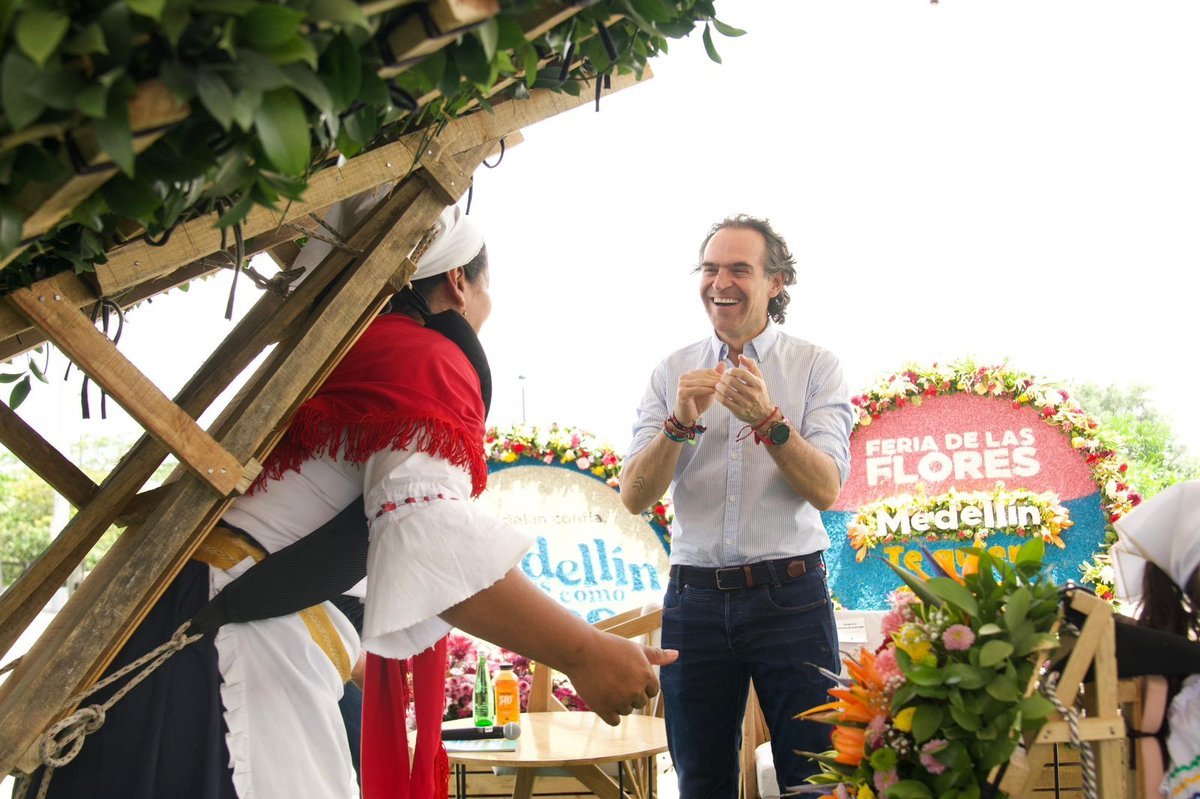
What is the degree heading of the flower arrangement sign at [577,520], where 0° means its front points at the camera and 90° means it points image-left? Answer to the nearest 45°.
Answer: approximately 0°

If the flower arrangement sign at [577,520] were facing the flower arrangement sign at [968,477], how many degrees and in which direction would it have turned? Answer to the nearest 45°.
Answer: approximately 90° to its left

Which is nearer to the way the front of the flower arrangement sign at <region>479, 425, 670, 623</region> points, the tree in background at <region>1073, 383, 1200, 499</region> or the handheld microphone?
the handheld microphone

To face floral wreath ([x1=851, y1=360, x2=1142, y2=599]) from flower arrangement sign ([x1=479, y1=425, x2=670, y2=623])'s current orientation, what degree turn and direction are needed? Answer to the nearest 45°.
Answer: approximately 90° to its left

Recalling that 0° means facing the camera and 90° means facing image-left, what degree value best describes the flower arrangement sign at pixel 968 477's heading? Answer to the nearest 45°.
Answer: approximately 0°

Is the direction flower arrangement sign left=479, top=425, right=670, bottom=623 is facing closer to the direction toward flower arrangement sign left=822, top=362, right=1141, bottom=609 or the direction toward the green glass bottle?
the green glass bottle
